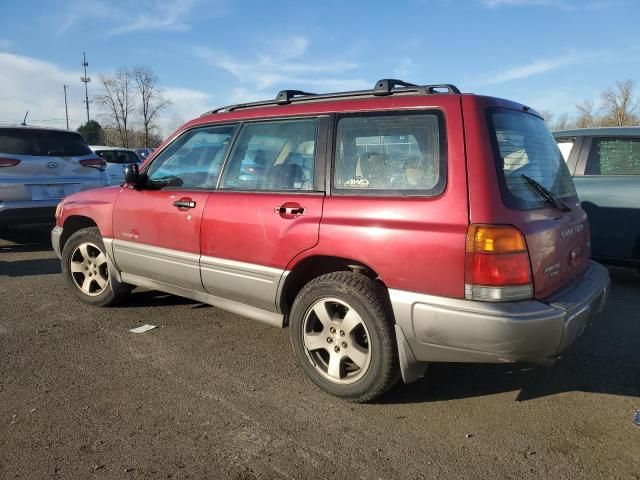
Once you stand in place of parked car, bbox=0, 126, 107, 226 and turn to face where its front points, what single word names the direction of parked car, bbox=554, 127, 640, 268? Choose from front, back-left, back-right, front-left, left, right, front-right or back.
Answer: back-right

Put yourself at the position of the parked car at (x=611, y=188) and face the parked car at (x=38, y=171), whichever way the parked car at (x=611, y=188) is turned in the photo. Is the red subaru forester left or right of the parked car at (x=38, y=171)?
left

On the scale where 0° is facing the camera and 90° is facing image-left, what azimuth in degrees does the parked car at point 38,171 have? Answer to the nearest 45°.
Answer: approximately 180°

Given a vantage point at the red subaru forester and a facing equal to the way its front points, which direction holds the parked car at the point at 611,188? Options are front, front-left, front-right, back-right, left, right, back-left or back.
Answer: right

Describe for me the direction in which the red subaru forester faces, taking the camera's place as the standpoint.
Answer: facing away from the viewer and to the left of the viewer

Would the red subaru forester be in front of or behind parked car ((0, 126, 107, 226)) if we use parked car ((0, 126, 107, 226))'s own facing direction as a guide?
behind

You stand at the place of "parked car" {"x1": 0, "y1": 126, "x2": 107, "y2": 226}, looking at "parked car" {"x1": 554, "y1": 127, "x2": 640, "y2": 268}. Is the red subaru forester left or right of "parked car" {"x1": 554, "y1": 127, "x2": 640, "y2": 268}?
right

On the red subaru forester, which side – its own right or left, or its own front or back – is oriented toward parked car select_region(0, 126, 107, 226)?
front
